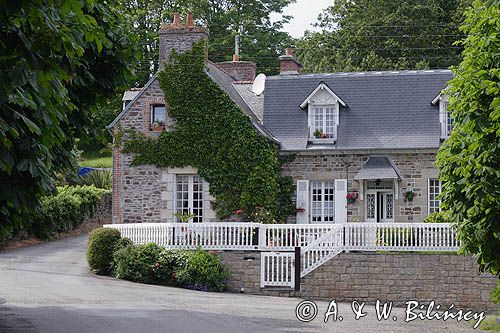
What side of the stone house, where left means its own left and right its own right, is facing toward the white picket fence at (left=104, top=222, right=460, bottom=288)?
front

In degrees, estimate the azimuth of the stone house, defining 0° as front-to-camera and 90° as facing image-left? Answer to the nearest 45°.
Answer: approximately 0°

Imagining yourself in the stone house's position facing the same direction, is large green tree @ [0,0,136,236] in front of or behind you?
in front

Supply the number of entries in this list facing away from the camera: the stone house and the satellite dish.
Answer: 0

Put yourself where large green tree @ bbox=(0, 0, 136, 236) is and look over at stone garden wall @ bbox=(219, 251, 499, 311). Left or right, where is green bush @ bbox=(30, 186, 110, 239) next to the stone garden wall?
left

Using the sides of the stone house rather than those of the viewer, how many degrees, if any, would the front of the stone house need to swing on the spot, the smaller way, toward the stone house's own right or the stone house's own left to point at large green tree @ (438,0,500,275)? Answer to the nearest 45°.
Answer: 0° — it already faces it

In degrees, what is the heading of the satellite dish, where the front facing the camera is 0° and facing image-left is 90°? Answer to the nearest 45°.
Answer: approximately 45°

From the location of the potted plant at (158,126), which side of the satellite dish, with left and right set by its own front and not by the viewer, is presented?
front
